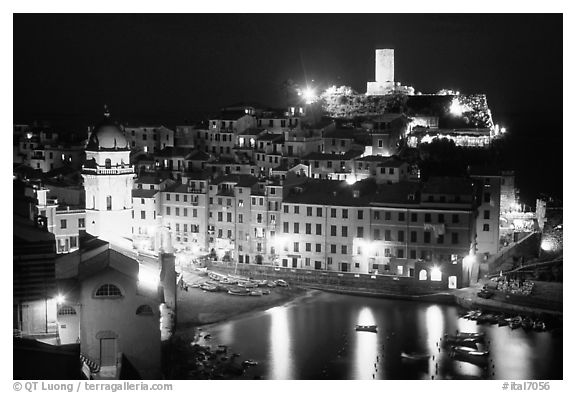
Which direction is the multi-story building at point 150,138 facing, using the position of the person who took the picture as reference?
facing the viewer

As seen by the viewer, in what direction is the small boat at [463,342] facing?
to the viewer's left

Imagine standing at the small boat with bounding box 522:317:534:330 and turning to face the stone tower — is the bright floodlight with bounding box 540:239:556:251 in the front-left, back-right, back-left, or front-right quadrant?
front-right

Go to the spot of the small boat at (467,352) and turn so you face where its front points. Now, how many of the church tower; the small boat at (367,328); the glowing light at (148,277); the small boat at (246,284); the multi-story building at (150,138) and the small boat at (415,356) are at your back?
0

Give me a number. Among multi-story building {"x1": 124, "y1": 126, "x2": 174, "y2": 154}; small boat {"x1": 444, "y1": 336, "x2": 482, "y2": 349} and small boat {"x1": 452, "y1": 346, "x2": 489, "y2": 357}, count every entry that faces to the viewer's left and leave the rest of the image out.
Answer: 2

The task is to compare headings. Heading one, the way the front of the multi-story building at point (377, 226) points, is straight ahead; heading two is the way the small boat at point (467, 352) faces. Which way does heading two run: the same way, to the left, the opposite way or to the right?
to the right

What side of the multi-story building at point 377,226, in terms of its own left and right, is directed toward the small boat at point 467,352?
front

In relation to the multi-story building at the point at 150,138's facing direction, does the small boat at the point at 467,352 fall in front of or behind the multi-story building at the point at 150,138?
in front

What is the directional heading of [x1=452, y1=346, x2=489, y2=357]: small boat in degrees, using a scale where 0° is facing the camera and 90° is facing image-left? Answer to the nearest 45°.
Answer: approximately 90°

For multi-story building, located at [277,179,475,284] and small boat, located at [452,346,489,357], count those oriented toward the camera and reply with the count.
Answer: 1

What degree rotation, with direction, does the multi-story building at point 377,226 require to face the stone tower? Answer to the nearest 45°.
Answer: approximately 180°

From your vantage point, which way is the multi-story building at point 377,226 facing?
toward the camera

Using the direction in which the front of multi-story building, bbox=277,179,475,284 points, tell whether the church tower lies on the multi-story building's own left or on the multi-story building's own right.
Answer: on the multi-story building's own right

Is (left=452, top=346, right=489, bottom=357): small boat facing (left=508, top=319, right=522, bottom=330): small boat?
no

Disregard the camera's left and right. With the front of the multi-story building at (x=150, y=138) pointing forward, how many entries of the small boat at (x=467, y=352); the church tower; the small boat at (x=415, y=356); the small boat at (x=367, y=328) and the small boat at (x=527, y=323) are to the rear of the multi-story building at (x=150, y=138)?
0

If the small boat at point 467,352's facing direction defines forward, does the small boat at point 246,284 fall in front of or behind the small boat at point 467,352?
in front
